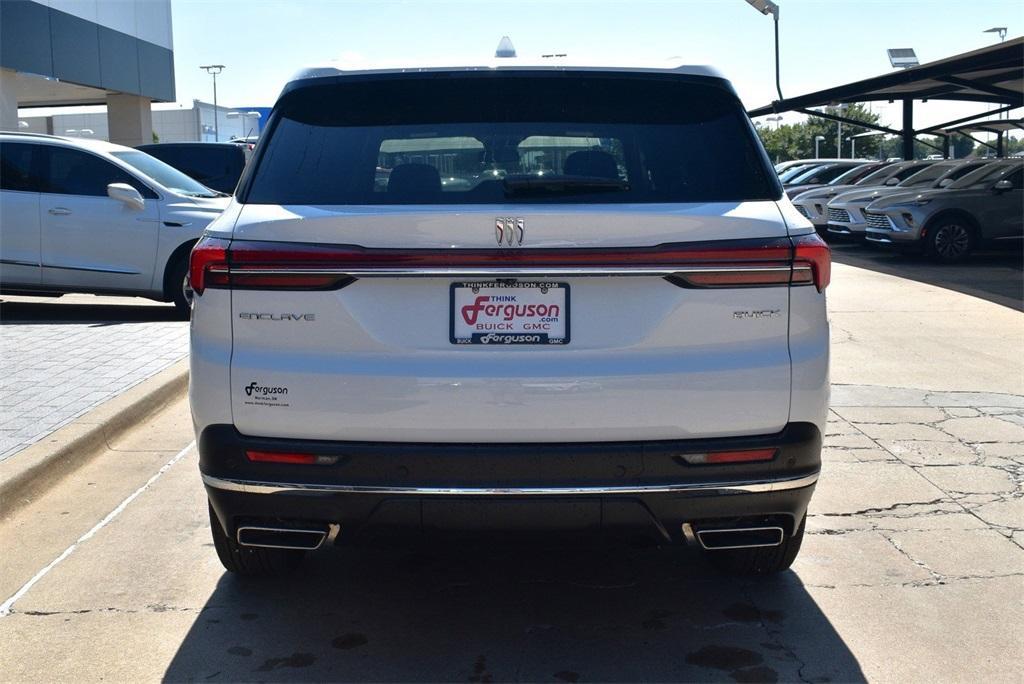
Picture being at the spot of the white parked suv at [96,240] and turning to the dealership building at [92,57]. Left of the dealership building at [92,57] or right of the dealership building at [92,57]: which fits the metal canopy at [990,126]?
right

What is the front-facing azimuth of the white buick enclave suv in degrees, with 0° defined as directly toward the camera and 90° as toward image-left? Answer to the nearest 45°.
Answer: approximately 180°

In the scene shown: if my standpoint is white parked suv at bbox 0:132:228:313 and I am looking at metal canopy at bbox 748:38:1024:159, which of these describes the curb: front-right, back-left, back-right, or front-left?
back-right

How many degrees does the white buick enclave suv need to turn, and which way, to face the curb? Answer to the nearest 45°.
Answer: approximately 45° to its left

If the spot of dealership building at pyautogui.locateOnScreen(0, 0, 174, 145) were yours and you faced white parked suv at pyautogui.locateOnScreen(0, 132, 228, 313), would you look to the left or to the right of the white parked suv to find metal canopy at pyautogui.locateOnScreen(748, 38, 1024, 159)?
left

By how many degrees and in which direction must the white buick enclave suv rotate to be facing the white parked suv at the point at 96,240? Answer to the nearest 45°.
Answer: approximately 45° to its left
